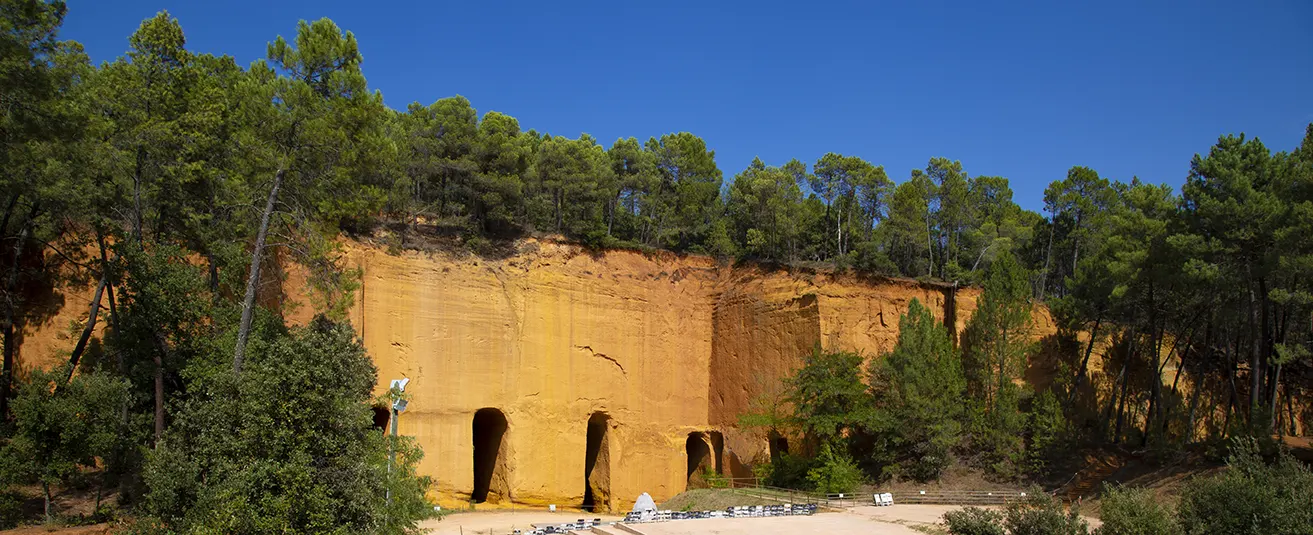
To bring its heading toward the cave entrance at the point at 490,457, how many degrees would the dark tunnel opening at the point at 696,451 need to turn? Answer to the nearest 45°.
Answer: approximately 45° to its right

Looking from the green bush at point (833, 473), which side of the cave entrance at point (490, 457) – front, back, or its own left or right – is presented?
left

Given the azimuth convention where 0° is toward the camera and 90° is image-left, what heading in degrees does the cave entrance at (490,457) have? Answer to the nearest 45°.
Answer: approximately 0°

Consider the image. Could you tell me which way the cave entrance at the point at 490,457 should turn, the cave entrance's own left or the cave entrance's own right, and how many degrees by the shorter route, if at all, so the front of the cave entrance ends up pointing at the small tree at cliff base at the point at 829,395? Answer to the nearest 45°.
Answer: approximately 90° to the cave entrance's own left

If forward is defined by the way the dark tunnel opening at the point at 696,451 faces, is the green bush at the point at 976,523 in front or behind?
in front

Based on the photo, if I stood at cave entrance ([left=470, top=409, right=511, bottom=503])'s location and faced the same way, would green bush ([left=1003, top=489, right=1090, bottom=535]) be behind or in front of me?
in front

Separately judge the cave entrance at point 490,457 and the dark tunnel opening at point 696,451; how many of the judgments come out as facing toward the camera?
2

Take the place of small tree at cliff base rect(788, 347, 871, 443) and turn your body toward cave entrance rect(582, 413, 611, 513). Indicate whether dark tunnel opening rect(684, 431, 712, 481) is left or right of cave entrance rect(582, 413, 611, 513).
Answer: right

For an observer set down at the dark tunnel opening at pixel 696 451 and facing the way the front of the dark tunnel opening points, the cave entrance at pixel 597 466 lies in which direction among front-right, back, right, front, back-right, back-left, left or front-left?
front-right

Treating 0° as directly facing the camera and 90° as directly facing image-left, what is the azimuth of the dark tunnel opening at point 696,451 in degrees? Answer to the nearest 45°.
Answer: approximately 0°

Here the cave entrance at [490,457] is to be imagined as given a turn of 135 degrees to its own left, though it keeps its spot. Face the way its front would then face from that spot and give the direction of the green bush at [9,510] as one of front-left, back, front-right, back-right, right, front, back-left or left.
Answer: back

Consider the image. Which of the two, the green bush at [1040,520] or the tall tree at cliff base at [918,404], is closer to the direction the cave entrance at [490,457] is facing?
the green bush

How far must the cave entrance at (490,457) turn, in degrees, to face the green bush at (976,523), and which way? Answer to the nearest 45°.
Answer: approximately 45° to its left
